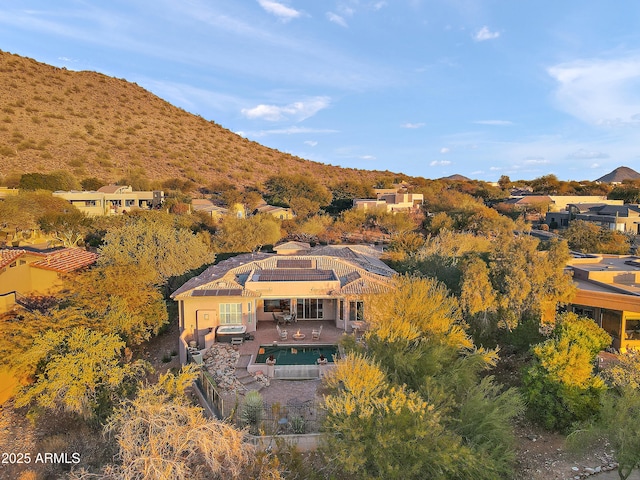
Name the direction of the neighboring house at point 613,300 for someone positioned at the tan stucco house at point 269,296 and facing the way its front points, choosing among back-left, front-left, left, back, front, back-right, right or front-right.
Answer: right

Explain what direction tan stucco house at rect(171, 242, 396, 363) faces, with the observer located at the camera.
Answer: facing away from the viewer

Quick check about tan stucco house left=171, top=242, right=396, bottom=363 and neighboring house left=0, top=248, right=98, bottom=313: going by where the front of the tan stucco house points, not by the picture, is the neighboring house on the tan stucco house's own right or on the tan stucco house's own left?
on the tan stucco house's own left

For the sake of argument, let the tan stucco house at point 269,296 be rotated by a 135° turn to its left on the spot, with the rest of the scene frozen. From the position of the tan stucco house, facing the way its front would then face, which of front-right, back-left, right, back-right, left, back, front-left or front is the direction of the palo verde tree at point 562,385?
left

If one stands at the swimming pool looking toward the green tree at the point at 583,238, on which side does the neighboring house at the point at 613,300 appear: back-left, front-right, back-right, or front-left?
front-right

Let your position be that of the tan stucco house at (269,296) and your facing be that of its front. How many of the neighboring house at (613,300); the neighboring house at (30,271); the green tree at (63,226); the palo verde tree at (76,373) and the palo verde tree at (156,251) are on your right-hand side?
1

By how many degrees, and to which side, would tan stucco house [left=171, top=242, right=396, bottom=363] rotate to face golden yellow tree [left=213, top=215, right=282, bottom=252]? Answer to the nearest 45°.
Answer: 0° — it already faces it

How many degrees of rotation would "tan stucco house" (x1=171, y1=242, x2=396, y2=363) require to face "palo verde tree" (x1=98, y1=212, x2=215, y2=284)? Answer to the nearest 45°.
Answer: approximately 45° to its left

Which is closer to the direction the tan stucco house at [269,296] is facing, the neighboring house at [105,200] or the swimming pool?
the neighboring house

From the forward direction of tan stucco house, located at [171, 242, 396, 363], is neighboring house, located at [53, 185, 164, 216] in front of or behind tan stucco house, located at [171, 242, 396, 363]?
in front

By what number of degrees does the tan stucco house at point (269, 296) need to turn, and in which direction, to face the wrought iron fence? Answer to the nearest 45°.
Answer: approximately 180°
